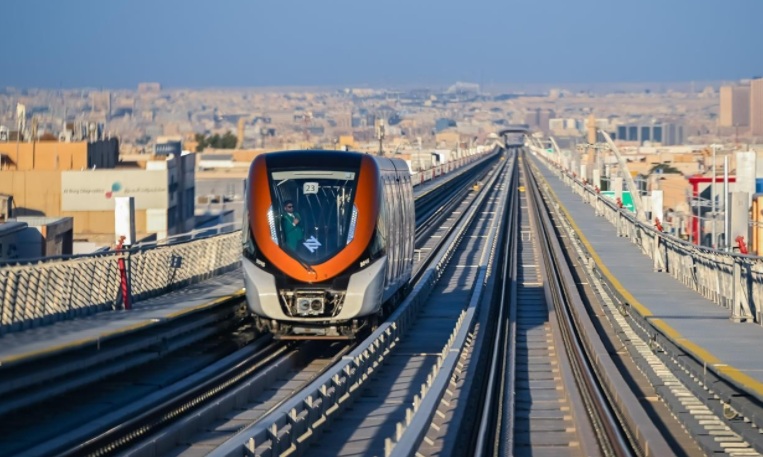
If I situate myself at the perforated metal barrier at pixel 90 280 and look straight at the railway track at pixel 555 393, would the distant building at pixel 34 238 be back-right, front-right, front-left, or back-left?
back-left

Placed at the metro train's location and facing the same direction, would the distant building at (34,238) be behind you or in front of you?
behind

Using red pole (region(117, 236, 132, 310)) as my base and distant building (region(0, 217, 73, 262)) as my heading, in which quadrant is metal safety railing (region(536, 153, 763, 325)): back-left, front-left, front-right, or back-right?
back-right

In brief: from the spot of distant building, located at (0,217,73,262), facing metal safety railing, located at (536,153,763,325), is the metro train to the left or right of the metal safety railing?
right

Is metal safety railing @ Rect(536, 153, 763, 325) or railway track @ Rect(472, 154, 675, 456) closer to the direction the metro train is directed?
the railway track

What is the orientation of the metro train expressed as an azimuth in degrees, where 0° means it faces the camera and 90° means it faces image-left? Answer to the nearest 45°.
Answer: approximately 0°

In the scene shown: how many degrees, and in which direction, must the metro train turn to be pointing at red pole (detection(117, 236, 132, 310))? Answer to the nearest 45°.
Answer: approximately 135° to its right

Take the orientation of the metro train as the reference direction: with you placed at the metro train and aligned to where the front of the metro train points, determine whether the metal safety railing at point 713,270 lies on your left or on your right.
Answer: on your left
